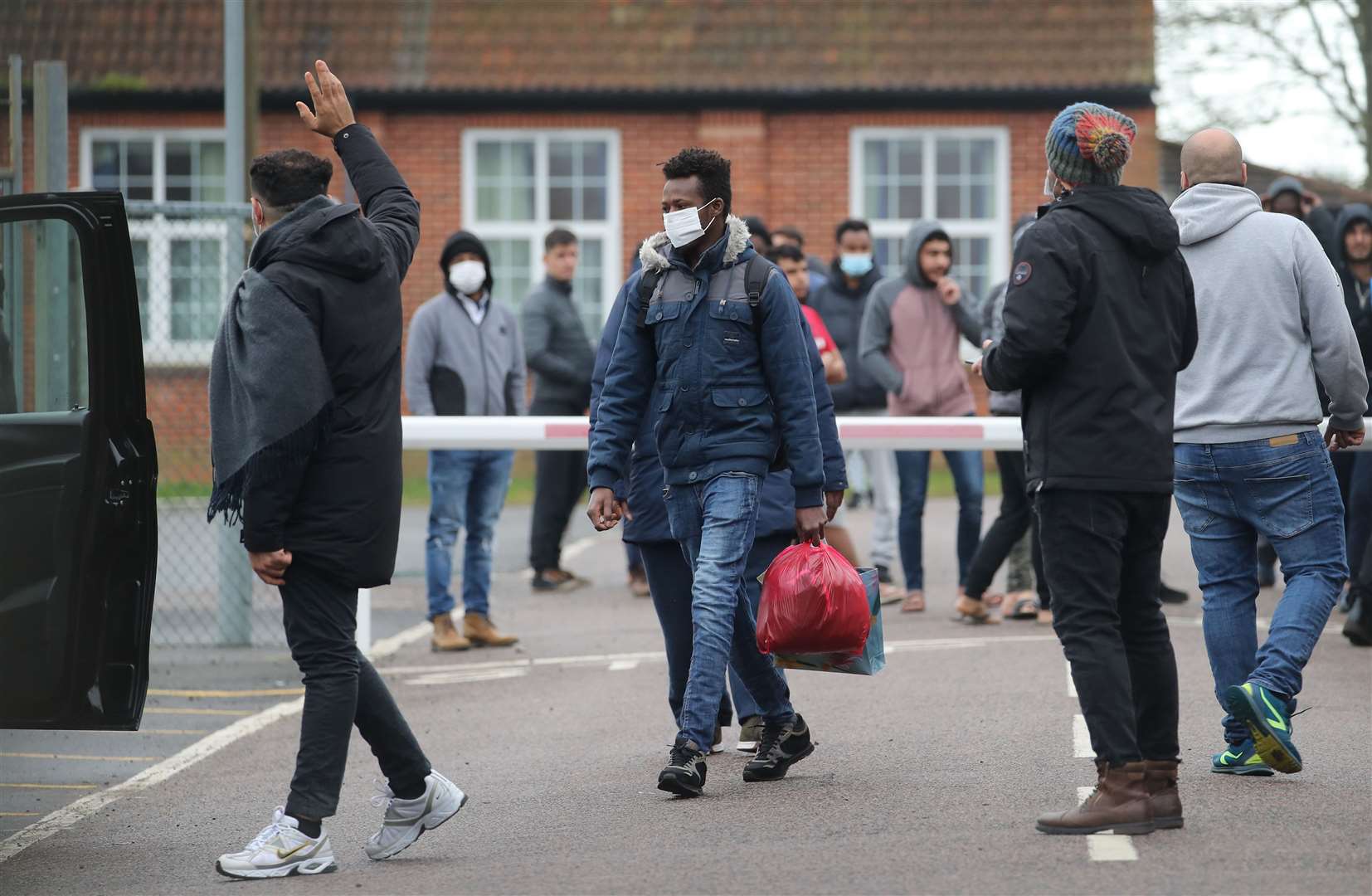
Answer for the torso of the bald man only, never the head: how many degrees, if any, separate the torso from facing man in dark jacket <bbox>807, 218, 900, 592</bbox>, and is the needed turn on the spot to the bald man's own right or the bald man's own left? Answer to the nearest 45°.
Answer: approximately 45° to the bald man's own left

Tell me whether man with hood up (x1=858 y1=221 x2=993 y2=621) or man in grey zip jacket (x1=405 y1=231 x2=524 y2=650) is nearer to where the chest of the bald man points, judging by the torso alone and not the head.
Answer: the man with hood up

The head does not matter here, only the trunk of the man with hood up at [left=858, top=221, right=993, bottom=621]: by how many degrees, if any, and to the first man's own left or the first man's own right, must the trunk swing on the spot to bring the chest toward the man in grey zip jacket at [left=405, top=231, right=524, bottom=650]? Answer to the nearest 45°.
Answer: approximately 135° to the first man's own right

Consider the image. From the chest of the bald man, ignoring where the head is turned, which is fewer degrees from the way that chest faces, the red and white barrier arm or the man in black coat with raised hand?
the red and white barrier arm

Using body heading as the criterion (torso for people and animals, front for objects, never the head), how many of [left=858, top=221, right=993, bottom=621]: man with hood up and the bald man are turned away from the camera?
1

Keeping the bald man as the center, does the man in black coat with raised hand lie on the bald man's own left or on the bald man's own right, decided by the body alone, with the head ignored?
on the bald man's own left

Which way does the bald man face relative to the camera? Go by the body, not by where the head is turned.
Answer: away from the camera

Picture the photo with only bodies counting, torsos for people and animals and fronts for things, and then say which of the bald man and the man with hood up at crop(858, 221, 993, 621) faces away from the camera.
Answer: the bald man
